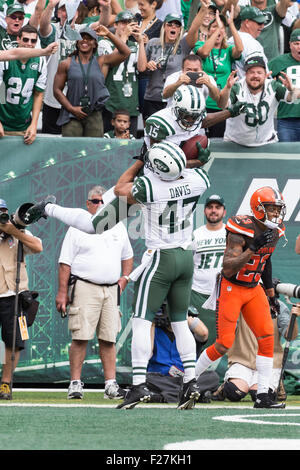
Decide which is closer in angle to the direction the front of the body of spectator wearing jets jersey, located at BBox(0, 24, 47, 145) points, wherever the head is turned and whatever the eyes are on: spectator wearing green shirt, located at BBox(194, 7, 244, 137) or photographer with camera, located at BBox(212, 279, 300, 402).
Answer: the photographer with camera

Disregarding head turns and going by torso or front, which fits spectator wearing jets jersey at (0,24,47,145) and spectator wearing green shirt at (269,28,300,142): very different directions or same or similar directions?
same or similar directions

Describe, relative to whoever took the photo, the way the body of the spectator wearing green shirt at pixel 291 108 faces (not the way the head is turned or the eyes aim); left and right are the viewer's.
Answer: facing the viewer

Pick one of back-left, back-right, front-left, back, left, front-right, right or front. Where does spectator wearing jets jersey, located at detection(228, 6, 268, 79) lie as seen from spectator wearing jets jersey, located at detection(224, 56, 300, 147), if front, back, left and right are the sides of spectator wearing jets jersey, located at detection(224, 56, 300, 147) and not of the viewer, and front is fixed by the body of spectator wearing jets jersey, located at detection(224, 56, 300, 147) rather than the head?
back

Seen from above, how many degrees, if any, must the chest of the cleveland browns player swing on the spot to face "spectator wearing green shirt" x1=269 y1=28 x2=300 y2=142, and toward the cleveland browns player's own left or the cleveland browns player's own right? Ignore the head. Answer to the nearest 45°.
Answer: approximately 135° to the cleveland browns player's own left

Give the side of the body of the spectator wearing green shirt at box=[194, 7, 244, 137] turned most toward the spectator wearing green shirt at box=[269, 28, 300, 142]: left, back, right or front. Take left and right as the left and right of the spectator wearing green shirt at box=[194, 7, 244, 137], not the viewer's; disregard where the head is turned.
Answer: left

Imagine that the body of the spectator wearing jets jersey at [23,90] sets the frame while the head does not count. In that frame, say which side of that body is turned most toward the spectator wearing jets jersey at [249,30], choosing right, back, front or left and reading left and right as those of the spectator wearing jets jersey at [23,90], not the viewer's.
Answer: left

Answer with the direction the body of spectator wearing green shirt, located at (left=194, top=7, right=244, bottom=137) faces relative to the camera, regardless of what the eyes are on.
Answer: toward the camera

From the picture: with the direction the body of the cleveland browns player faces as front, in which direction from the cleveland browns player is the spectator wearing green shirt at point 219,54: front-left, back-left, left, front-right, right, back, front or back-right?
back-left

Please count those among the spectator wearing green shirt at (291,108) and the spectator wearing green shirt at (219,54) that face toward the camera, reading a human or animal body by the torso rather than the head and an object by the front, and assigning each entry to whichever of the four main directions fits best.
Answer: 2

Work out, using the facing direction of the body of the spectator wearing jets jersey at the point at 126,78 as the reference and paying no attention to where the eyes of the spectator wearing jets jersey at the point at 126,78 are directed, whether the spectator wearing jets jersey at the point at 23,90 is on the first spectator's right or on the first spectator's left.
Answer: on the first spectator's right

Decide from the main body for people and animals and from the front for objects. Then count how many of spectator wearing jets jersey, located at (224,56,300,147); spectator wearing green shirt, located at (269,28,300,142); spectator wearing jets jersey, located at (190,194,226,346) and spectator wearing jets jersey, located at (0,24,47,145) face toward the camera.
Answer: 4

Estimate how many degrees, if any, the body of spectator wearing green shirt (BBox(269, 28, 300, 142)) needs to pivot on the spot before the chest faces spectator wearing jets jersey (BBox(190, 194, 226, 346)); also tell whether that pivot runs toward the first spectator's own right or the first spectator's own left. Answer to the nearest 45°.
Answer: approximately 45° to the first spectator's own right

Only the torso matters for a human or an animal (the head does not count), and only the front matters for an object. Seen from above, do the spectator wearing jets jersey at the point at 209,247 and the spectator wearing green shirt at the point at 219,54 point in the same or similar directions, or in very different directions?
same or similar directions
